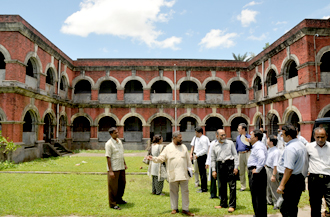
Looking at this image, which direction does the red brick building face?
toward the camera

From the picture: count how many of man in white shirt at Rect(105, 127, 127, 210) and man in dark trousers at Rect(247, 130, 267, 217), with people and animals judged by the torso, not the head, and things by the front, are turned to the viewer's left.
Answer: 1

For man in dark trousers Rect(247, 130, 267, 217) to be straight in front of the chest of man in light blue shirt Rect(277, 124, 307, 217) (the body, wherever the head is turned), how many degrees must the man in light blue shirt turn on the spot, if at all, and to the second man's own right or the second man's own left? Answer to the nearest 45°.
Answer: approximately 45° to the second man's own right

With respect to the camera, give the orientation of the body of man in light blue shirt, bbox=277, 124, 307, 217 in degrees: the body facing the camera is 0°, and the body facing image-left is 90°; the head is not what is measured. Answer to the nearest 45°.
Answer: approximately 90°

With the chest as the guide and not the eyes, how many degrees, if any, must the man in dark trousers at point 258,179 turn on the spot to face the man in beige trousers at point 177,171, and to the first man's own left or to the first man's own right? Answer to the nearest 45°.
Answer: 0° — they already face them

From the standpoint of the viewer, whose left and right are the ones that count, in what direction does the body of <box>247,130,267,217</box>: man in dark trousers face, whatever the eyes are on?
facing to the left of the viewer

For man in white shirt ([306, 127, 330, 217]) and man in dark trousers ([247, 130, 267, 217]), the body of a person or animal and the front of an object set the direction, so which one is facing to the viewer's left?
the man in dark trousers

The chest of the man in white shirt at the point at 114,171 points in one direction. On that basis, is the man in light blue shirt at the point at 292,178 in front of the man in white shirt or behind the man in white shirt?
in front
